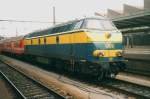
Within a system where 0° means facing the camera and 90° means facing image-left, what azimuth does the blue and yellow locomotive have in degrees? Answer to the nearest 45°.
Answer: approximately 315°

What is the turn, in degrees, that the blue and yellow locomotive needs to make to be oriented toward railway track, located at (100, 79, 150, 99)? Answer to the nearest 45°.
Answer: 0° — it already faces it
